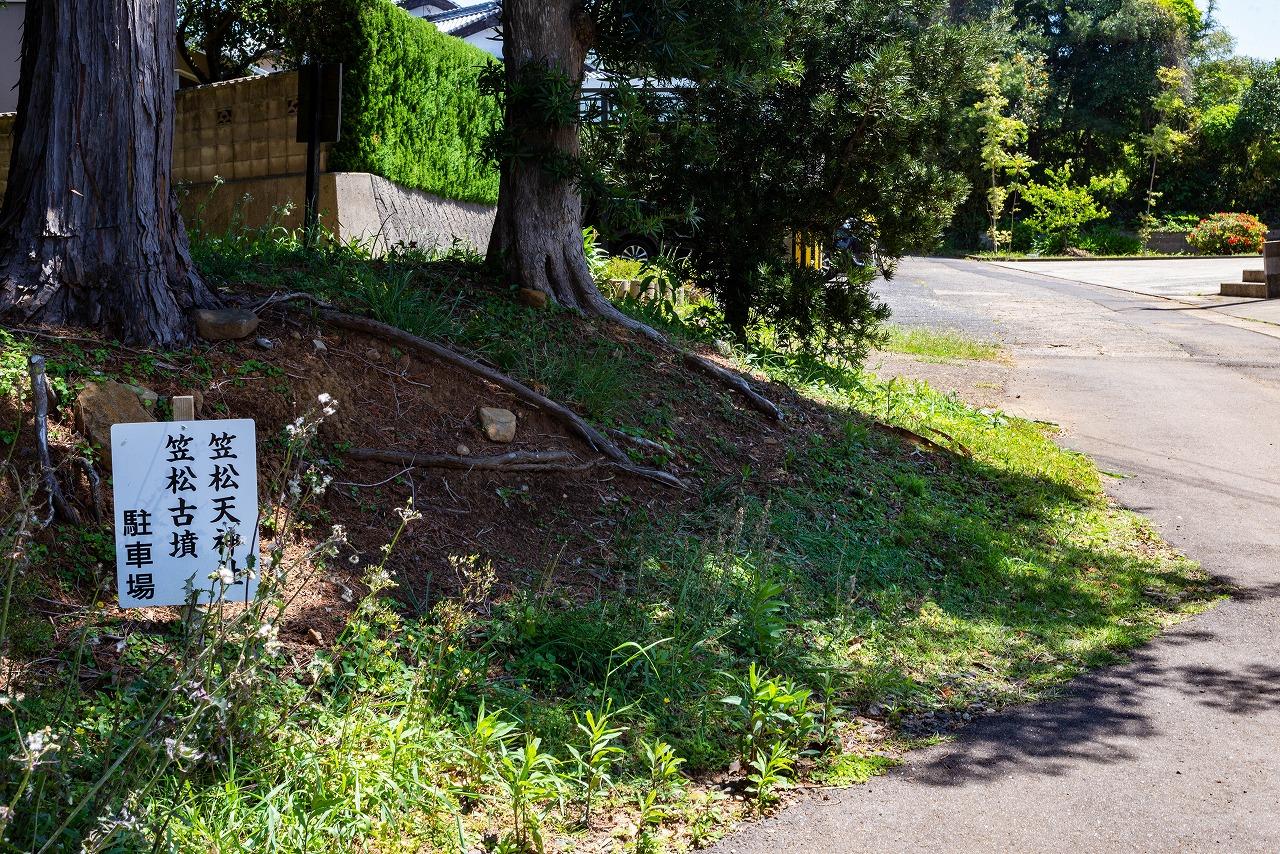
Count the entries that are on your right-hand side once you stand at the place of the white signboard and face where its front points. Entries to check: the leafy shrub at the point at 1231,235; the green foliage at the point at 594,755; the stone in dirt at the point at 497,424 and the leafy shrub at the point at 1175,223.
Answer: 0

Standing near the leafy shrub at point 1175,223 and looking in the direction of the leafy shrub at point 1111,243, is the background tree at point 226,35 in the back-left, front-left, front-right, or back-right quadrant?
front-left

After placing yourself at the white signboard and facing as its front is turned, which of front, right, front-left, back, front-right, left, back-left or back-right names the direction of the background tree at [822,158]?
back-left

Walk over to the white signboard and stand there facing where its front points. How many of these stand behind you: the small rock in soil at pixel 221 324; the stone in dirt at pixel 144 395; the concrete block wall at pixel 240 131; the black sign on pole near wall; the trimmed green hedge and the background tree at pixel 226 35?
6

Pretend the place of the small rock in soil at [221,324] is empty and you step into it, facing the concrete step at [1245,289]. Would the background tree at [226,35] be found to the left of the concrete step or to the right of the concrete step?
left

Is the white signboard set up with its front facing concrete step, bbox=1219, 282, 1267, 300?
no

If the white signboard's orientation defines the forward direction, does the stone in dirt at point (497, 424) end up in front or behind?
behind

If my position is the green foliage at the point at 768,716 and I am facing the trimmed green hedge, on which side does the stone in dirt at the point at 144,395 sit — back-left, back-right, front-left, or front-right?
front-left

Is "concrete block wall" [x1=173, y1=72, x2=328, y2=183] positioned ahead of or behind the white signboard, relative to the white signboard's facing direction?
behind

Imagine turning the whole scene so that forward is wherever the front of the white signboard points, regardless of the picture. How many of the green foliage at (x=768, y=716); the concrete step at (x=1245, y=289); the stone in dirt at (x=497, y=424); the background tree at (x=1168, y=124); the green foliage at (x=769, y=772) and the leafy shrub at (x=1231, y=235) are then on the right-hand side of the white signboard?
0

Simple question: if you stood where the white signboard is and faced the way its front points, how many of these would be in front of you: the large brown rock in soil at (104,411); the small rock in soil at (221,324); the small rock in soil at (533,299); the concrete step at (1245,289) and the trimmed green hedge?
0

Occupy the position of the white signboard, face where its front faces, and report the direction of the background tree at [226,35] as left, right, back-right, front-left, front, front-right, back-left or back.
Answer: back

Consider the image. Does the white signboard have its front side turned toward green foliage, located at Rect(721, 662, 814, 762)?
no

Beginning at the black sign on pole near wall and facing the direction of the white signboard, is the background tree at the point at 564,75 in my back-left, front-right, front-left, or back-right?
front-left

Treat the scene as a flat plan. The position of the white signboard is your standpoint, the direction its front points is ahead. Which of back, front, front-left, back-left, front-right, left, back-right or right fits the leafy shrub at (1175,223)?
back-left

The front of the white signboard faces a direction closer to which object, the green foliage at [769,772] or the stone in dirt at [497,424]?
the green foliage

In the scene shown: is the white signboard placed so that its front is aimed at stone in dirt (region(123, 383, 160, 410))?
no

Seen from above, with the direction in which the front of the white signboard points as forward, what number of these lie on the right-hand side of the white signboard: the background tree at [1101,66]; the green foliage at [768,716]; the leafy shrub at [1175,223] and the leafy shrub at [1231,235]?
0

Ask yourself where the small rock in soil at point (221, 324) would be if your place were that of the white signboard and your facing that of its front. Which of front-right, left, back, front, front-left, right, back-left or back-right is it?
back

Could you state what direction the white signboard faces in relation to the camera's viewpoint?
facing the viewer

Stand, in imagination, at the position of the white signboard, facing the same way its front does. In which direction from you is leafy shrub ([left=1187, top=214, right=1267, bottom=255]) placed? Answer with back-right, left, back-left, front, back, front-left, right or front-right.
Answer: back-left
